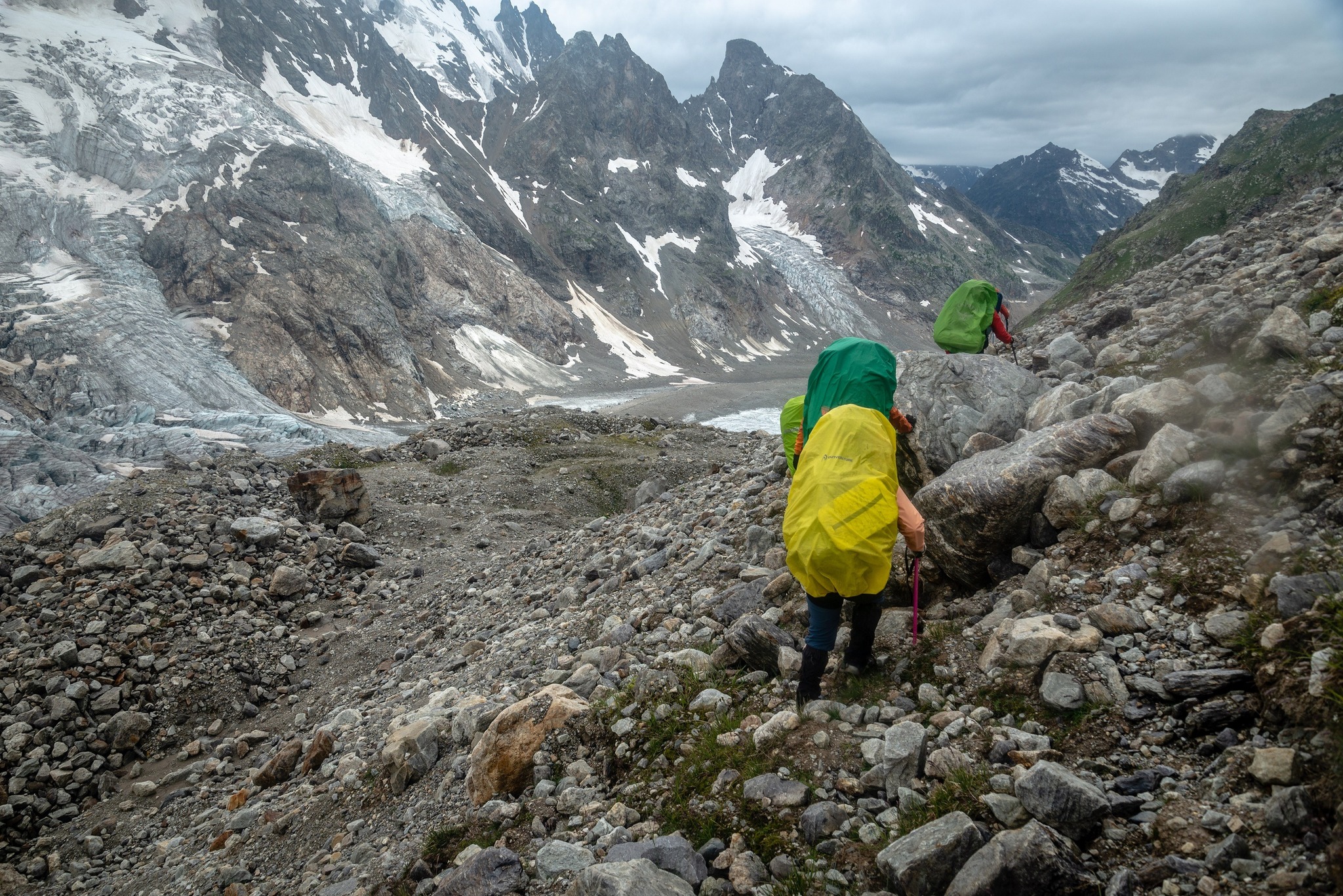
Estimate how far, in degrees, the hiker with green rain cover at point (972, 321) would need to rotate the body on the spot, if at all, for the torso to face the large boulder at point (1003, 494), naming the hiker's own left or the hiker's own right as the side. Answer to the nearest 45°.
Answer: approximately 135° to the hiker's own right

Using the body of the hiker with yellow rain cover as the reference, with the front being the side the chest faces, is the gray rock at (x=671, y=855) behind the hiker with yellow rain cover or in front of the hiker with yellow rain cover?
behind

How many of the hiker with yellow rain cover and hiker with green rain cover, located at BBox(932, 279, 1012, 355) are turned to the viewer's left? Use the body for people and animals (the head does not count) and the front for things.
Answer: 0

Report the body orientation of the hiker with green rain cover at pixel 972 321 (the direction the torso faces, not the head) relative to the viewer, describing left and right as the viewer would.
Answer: facing away from the viewer and to the right of the viewer

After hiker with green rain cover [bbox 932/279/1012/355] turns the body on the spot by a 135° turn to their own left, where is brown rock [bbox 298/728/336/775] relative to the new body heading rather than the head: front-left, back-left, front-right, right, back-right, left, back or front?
front-left

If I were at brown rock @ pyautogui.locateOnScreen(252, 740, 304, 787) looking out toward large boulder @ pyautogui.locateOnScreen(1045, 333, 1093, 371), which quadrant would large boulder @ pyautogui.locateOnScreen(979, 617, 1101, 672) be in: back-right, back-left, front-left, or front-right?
front-right

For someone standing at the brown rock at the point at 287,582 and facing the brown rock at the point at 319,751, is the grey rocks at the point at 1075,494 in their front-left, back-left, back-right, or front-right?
front-left

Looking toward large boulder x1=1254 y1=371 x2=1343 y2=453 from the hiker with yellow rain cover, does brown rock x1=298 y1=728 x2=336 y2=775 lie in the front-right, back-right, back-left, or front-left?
back-left

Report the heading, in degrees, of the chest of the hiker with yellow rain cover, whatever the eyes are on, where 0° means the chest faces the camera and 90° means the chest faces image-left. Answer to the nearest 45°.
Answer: approximately 180°

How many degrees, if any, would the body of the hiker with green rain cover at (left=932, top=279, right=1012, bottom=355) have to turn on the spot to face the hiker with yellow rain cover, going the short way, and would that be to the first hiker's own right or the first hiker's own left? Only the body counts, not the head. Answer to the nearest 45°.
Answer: approximately 135° to the first hiker's own right

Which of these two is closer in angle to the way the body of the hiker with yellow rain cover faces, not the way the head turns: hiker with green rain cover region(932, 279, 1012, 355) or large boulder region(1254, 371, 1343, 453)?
the hiker with green rain cover

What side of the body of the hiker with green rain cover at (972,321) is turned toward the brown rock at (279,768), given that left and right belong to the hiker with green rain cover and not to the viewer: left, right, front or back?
back
